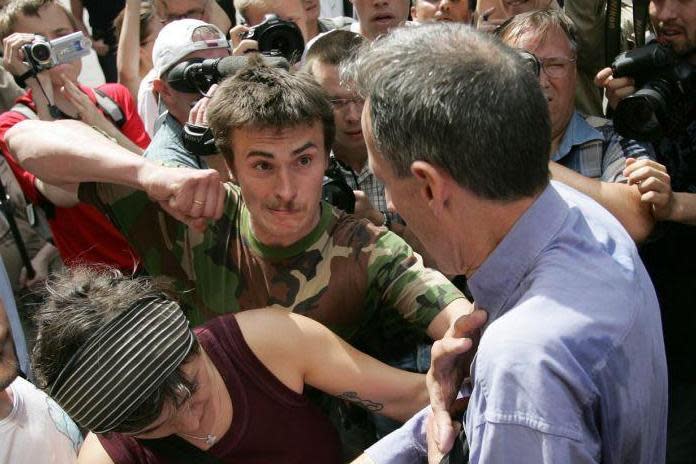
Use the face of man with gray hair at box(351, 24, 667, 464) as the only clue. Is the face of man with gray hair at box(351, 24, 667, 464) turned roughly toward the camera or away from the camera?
away from the camera

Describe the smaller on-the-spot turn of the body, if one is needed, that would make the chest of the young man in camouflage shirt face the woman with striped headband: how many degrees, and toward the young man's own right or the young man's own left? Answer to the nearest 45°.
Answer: approximately 45° to the young man's own right

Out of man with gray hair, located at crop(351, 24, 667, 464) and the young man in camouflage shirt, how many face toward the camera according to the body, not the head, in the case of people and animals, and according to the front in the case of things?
1

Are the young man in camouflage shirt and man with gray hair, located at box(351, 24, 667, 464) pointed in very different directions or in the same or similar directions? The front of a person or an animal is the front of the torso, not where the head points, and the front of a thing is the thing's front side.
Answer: very different directions

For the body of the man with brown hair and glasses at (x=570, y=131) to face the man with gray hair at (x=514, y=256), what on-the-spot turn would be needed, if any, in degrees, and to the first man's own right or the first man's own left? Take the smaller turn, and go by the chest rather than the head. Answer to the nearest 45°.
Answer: approximately 45° to the first man's own left

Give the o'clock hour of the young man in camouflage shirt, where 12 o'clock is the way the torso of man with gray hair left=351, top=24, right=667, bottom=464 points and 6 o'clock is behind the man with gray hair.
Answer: The young man in camouflage shirt is roughly at 12 o'clock from the man with gray hair.

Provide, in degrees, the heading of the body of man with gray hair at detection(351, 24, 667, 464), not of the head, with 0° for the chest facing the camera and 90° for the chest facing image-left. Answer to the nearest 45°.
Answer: approximately 135°

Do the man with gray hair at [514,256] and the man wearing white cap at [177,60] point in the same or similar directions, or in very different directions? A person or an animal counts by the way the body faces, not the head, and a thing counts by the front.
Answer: very different directions

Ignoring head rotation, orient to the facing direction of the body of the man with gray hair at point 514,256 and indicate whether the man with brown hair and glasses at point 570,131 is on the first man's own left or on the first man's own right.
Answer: on the first man's own right
